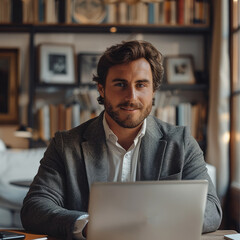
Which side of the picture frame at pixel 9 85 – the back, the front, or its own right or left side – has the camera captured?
front

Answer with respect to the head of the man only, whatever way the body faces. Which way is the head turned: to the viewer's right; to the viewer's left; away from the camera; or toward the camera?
toward the camera

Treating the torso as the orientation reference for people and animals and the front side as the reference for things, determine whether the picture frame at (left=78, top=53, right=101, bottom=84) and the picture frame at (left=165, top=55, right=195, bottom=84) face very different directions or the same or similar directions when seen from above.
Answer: same or similar directions

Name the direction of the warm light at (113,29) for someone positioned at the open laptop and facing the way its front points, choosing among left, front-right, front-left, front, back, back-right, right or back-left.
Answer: front

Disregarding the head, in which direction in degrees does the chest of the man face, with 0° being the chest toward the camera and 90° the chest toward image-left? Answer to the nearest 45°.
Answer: approximately 0°

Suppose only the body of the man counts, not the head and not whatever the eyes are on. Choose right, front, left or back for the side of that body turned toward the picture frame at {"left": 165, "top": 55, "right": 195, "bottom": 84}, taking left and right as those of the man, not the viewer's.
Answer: back

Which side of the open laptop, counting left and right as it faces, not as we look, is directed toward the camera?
back

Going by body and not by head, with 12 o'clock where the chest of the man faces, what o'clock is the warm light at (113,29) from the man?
The warm light is roughly at 6 o'clock from the man.

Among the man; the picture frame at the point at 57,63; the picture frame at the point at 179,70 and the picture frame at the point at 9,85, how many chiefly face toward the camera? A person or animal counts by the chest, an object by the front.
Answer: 4

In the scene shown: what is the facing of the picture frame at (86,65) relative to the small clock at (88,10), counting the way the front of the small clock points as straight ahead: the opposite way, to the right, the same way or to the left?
the same way

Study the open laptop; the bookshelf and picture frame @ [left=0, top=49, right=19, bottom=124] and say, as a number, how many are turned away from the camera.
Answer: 1

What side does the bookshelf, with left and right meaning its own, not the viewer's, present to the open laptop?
front

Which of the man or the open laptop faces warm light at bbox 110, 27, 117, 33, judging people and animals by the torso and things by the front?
the open laptop

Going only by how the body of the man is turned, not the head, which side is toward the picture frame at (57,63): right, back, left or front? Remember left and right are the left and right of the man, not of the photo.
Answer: back

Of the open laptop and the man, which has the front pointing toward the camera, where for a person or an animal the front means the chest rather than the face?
the man

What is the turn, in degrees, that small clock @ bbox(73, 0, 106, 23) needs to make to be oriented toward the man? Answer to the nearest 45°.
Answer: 0° — it already faces them

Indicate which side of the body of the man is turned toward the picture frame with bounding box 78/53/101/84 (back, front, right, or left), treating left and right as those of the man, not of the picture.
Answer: back

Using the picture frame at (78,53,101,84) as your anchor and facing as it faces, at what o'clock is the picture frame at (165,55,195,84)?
the picture frame at (165,55,195,84) is roughly at 9 o'clock from the picture frame at (78,53,101,84).

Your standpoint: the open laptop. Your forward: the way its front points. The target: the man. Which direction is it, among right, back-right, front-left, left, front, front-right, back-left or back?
front

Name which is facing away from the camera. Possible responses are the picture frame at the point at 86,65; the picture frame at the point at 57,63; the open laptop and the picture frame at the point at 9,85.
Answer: the open laptop

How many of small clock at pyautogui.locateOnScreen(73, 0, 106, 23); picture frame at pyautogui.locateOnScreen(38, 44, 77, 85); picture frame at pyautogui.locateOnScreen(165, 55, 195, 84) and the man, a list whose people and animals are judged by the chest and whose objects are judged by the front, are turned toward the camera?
4

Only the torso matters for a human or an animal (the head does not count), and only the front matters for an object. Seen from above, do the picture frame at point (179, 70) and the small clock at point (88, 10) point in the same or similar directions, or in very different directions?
same or similar directions

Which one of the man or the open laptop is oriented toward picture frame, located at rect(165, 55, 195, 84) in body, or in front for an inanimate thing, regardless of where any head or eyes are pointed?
the open laptop
